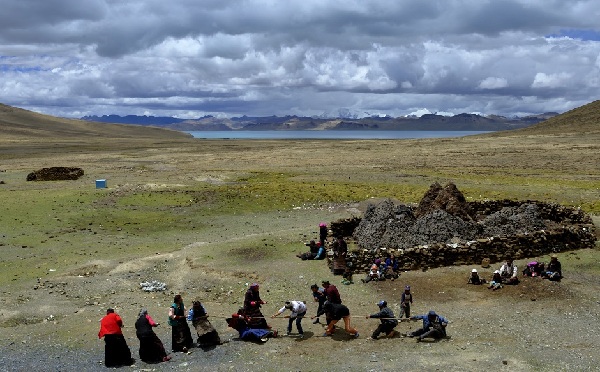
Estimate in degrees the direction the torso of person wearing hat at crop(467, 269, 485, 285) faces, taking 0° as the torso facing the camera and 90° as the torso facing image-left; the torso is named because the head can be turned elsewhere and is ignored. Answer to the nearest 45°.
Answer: approximately 0°

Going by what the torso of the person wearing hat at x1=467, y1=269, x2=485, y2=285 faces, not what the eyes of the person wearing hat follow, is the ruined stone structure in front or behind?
behind

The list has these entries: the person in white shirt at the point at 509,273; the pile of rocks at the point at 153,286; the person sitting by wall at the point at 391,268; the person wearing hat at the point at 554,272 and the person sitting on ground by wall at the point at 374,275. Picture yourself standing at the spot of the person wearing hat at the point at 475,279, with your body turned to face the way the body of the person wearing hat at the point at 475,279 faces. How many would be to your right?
3

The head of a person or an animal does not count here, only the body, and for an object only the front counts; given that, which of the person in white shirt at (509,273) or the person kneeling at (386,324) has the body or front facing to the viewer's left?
the person kneeling

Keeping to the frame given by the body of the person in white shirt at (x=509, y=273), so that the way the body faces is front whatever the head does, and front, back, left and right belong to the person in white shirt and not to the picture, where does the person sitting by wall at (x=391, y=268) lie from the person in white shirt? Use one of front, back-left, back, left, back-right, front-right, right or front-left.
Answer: right

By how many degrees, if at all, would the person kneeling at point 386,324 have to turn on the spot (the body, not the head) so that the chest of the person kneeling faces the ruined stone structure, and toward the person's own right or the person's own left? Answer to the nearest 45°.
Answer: approximately 90° to the person's own right

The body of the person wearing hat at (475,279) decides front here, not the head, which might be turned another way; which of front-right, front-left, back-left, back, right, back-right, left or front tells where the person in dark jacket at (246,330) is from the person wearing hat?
front-right

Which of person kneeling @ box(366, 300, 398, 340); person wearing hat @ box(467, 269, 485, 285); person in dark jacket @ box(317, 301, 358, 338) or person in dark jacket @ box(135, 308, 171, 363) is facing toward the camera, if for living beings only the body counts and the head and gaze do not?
the person wearing hat

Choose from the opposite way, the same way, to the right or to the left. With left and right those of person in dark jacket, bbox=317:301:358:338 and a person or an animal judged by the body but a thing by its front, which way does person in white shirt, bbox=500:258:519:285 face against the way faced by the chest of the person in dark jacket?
to the left

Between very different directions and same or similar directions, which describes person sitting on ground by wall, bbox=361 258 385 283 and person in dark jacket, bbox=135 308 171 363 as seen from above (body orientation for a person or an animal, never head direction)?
very different directions

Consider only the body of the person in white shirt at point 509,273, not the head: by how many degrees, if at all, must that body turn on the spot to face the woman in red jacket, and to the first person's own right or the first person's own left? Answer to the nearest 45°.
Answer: approximately 45° to the first person's own right
